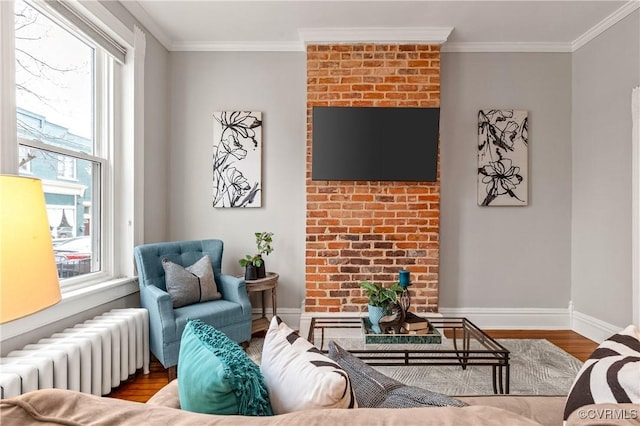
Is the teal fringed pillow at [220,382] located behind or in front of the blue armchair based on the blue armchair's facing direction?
in front

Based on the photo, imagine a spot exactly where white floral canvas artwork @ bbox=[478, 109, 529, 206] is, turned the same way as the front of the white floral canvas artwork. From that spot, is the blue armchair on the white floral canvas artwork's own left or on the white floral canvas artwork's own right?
on the white floral canvas artwork's own right

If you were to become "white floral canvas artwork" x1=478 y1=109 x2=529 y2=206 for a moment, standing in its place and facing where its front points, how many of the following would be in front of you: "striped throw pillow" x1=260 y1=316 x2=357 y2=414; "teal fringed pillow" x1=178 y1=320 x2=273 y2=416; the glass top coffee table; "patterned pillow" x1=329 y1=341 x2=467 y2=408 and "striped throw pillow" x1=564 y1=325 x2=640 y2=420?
5

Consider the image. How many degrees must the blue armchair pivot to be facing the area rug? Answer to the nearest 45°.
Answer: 0° — it already faces it

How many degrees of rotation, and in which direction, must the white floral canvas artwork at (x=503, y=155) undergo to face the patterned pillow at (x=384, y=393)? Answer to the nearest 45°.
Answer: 0° — it already faces it

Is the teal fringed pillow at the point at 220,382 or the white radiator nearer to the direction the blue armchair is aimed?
the teal fringed pillow

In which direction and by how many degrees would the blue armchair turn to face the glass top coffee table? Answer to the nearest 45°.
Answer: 0° — it already faces it

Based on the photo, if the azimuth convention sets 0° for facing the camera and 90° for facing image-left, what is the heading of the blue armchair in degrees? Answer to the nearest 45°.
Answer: approximately 315°

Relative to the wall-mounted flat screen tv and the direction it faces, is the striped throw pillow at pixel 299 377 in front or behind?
in front

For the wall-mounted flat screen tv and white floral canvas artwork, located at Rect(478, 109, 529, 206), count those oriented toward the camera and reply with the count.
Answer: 2

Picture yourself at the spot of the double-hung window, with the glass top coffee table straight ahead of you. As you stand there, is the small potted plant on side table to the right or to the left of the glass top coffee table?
left
